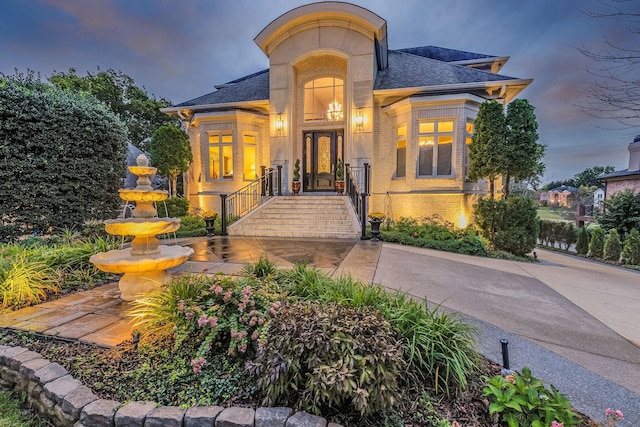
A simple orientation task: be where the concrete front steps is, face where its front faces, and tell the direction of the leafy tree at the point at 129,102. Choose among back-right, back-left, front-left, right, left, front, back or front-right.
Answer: back-right

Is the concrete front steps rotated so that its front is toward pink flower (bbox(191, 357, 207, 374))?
yes

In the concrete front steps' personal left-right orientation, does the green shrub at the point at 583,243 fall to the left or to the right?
on its left

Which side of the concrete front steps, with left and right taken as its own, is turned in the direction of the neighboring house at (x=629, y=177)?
left

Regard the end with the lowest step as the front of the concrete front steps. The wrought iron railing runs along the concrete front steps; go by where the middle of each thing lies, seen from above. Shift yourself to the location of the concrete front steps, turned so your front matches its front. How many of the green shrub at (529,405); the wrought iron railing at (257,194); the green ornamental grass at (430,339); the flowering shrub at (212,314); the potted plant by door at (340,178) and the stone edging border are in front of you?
4

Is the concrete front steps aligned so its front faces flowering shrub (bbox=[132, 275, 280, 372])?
yes

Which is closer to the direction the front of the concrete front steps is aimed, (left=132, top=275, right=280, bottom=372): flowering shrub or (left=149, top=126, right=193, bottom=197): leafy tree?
the flowering shrub

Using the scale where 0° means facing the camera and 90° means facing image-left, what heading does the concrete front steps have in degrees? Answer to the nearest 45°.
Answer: approximately 0°

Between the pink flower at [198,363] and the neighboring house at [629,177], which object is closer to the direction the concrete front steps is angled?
the pink flower

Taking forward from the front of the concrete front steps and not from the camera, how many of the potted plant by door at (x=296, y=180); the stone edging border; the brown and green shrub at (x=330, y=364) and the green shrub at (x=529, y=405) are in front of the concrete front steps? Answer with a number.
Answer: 3
